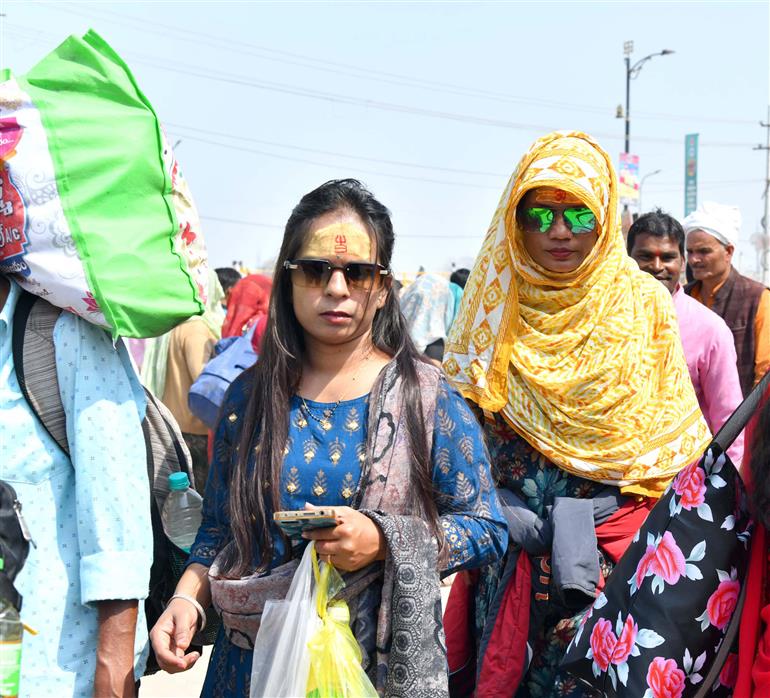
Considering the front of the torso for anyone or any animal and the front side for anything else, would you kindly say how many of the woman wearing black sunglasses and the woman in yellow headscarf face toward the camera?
2

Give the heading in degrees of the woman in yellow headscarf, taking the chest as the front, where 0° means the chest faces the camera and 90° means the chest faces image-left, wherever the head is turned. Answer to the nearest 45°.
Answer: approximately 0°

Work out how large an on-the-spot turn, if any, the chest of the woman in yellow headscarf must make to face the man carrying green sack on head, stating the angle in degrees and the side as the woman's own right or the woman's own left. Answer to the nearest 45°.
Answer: approximately 45° to the woman's own right

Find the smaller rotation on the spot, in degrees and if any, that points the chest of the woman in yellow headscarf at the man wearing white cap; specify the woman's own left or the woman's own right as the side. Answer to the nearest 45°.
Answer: approximately 180°

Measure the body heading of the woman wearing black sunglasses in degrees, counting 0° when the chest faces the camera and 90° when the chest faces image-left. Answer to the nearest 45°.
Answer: approximately 0°

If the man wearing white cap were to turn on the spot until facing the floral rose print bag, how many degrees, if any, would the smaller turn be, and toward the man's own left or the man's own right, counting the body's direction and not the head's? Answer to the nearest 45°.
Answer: approximately 45° to the man's own left

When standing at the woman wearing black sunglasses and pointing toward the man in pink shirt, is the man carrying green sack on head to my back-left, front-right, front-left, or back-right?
back-left

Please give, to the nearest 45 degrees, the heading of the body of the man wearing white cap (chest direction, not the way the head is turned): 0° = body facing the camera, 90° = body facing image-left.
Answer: approximately 45°
